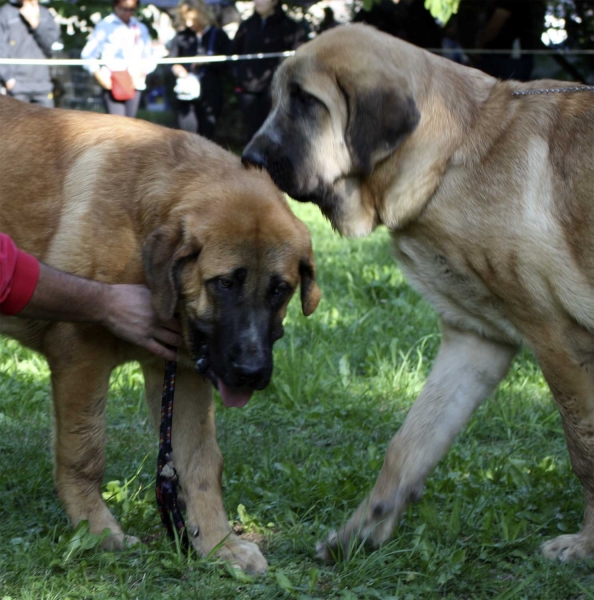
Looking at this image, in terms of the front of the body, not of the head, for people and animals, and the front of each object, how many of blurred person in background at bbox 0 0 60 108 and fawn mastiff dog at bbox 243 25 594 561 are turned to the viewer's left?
1

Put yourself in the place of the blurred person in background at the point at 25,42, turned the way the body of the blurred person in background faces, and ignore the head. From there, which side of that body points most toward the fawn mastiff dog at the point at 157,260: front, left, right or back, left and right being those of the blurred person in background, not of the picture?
front

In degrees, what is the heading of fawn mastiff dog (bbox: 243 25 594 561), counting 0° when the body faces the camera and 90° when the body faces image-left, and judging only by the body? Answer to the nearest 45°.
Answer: approximately 90°

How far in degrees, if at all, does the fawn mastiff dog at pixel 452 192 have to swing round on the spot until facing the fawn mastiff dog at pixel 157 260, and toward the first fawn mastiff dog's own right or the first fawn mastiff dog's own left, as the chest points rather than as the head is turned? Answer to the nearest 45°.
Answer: approximately 45° to the first fawn mastiff dog's own left

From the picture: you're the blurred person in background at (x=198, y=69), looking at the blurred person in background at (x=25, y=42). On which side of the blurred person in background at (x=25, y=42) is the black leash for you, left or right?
left

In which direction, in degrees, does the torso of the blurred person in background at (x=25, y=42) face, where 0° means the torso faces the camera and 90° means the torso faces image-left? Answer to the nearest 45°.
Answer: approximately 0°

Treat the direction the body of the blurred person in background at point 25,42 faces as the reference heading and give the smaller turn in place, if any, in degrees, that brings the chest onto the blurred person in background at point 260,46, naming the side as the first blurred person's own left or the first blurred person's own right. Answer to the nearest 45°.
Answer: approximately 135° to the first blurred person's own left

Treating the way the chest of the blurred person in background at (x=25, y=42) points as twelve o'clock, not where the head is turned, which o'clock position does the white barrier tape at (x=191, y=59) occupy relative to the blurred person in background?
The white barrier tape is roughly at 9 o'clock from the blurred person in background.

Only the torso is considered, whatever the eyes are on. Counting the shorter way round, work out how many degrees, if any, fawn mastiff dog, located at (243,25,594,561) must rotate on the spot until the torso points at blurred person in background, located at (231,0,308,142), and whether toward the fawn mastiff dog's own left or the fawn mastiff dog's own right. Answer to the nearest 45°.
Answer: approximately 90° to the fawn mastiff dog's own right

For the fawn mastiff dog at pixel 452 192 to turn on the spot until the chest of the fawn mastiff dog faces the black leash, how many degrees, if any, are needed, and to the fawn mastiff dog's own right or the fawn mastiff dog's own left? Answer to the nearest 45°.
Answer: approximately 45° to the fawn mastiff dog's own left

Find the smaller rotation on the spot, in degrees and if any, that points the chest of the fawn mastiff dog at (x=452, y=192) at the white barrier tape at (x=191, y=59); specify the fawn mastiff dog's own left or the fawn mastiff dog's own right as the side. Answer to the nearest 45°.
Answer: approximately 45° to the fawn mastiff dog's own right

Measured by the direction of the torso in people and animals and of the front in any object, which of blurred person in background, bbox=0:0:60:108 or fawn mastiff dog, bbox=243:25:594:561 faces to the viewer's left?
the fawn mastiff dog

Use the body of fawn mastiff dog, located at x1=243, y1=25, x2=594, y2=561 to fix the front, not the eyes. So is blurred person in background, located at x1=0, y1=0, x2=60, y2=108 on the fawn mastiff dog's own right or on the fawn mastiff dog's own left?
on the fawn mastiff dog's own right
